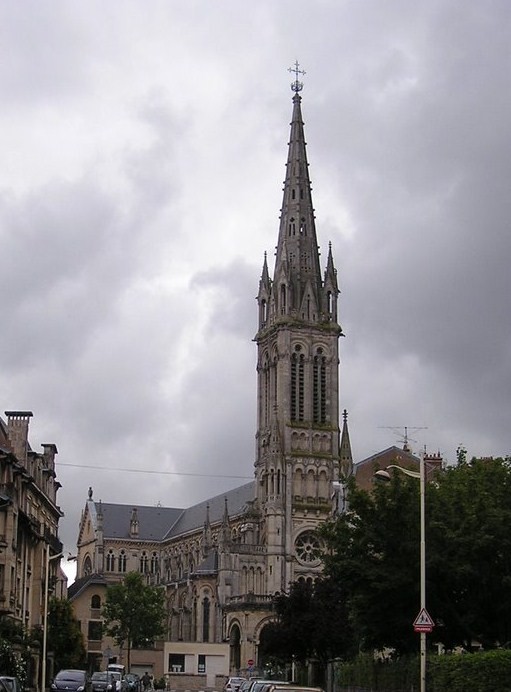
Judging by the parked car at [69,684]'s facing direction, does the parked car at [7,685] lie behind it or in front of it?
in front

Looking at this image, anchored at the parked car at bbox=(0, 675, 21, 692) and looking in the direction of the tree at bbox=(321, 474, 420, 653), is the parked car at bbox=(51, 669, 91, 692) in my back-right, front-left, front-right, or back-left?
front-left

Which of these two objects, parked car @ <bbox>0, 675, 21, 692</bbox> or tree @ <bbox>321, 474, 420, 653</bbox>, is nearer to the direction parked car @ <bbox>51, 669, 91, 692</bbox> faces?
the parked car

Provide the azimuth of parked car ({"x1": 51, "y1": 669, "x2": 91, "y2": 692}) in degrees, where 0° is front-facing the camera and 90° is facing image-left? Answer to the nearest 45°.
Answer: approximately 0°
